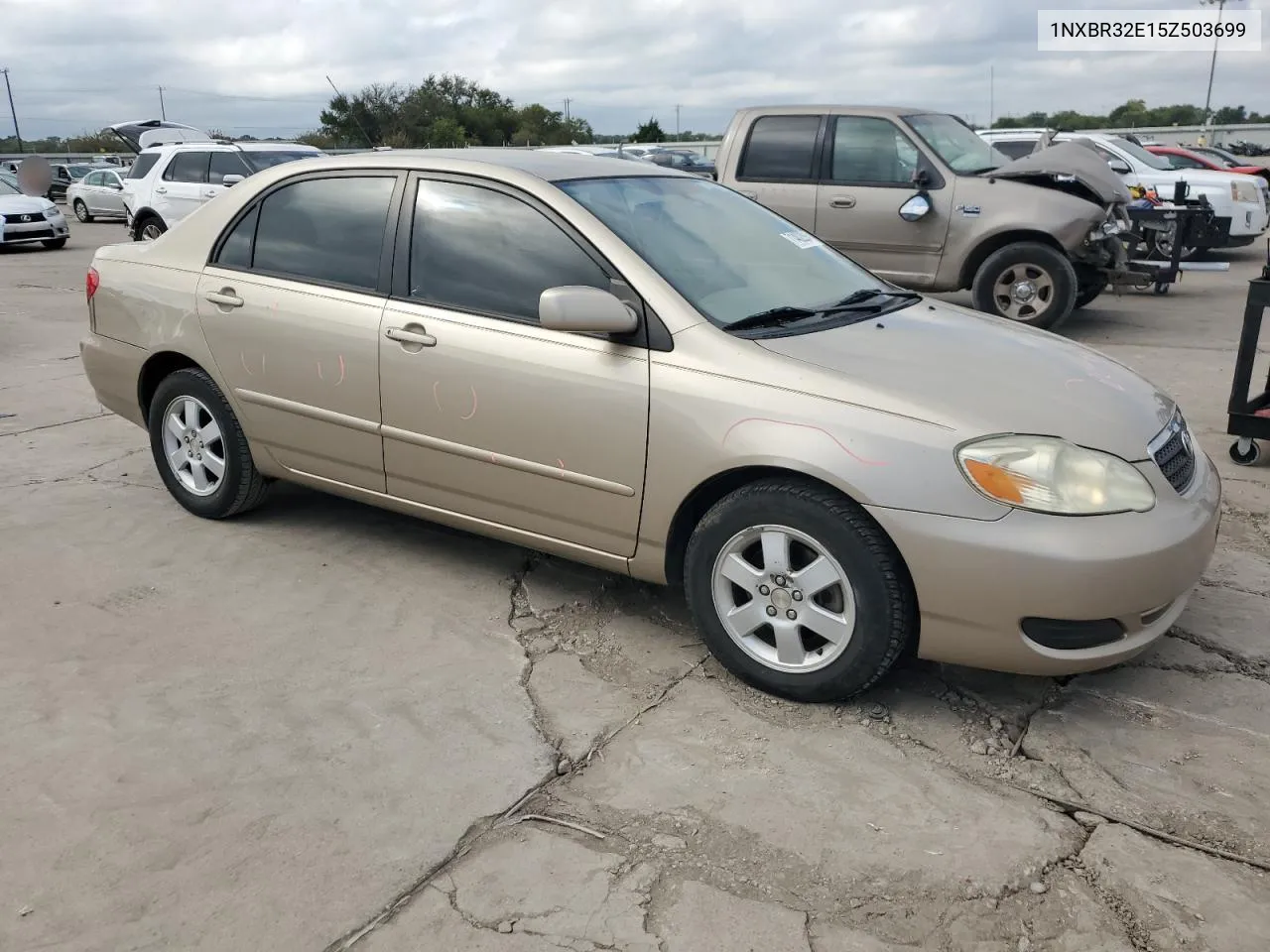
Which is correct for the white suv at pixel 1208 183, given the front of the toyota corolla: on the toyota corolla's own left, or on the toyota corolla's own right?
on the toyota corolla's own left

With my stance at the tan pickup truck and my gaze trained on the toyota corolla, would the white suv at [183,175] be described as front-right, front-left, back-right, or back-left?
back-right

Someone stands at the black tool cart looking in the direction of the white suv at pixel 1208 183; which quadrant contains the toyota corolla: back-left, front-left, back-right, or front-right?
back-left

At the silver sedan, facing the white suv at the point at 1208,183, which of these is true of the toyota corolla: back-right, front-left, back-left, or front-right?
front-right

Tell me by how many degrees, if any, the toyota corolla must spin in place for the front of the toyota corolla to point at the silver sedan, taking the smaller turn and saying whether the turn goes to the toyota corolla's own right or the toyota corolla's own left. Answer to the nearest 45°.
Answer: approximately 180°

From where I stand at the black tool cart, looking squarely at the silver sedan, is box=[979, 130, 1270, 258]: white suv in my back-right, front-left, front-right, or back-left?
front-right

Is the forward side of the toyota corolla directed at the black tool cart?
no

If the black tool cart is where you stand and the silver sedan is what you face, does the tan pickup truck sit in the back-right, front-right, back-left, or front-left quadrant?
front-right

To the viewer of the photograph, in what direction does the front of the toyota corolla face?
facing the viewer and to the right of the viewer

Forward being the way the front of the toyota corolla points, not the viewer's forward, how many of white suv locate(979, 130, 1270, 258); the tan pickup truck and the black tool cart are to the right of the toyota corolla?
0

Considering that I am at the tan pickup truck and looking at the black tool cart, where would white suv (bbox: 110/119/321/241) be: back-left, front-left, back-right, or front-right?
back-right

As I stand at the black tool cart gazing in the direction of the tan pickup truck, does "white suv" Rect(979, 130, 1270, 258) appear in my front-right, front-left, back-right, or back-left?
front-right

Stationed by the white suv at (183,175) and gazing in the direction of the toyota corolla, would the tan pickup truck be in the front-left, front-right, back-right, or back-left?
front-left

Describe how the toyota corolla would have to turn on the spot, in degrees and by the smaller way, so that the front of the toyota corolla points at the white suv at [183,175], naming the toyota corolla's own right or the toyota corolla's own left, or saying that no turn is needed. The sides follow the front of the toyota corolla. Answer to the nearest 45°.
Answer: approximately 180°

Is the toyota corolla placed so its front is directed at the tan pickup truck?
no
